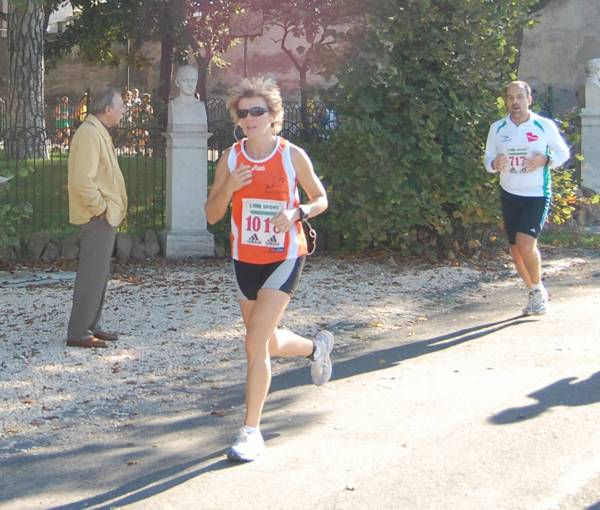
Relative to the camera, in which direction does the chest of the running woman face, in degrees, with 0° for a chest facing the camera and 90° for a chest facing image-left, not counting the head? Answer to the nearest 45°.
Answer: approximately 45°

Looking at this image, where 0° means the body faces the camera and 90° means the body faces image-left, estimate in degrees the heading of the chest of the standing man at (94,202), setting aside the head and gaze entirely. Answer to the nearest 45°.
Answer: approximately 270°

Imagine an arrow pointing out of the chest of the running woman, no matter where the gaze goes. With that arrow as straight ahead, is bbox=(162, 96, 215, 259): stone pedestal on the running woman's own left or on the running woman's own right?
on the running woman's own right

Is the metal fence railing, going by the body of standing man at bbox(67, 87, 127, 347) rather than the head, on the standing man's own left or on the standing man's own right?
on the standing man's own left

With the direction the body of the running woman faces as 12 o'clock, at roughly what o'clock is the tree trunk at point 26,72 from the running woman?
The tree trunk is roughly at 4 o'clock from the running woman.

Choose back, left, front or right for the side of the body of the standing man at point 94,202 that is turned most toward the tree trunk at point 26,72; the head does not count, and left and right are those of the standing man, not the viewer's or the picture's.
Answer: left

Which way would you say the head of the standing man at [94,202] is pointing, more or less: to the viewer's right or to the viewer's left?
to the viewer's right

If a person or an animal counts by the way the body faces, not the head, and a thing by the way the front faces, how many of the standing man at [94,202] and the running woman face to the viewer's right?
1

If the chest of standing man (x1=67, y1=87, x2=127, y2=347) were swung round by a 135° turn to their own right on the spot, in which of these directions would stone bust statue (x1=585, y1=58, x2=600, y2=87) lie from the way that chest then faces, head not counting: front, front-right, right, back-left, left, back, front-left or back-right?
back

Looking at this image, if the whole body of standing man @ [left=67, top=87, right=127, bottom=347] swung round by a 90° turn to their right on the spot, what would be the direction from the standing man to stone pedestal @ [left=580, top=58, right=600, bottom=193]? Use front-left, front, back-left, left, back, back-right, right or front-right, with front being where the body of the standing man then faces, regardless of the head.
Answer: back-left

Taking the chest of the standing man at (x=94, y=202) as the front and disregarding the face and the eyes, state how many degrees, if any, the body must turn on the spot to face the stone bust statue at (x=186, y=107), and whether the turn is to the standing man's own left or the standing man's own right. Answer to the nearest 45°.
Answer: approximately 90° to the standing man's own left
